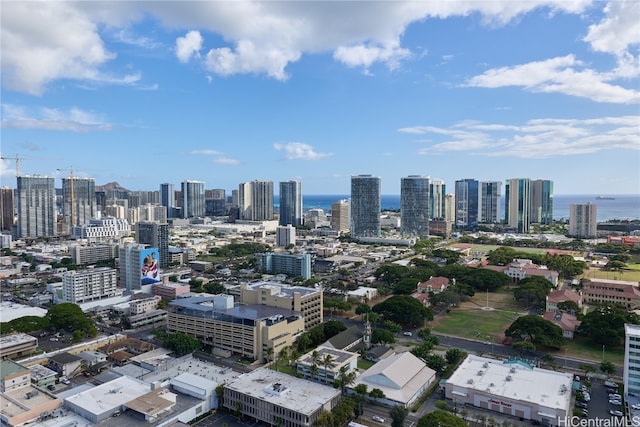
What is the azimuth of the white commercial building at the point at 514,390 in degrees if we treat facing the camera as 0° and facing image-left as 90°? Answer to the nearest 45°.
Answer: approximately 45°

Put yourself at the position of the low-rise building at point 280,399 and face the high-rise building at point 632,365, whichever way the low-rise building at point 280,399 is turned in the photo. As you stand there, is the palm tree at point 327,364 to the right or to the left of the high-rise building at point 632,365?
left

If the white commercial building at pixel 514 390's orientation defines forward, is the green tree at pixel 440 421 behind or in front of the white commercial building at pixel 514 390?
in front

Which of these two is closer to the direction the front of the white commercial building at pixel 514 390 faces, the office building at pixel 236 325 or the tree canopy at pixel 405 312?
the office building

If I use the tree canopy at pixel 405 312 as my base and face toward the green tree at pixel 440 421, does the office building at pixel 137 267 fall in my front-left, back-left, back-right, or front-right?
back-right

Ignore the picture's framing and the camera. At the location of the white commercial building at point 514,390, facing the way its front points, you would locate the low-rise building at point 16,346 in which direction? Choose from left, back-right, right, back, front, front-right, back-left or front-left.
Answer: front-right

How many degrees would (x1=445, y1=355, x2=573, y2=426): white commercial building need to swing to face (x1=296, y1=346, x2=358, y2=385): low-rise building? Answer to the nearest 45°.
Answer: approximately 45° to its right
